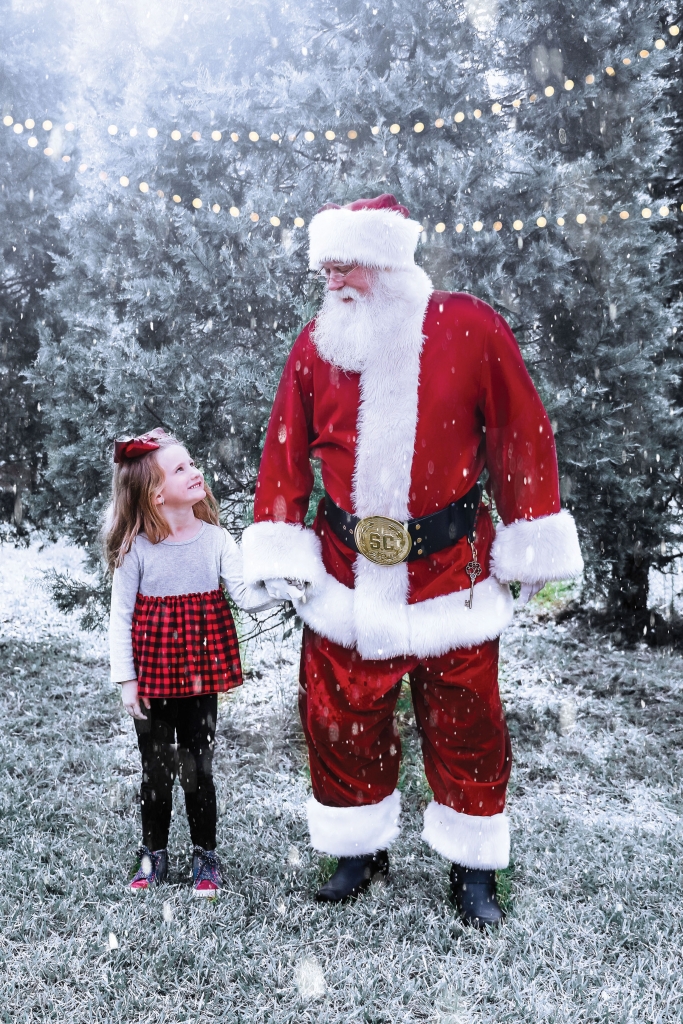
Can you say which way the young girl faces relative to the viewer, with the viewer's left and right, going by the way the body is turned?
facing the viewer

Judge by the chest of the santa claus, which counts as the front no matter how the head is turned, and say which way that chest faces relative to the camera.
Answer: toward the camera

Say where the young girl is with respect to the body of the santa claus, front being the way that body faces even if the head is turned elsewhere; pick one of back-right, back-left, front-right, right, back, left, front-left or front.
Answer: right

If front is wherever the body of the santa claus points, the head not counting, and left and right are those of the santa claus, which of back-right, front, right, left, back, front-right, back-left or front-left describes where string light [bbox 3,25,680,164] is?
back

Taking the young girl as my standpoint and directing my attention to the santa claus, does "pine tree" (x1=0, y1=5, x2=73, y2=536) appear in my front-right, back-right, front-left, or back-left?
back-left

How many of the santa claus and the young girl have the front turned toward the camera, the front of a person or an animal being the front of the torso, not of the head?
2

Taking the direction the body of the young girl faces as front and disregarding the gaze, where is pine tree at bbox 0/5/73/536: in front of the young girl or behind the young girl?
behind

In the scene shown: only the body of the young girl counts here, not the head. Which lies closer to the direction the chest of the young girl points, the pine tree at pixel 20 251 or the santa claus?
the santa claus

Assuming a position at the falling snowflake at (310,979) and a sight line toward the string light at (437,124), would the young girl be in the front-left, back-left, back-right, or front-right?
front-left

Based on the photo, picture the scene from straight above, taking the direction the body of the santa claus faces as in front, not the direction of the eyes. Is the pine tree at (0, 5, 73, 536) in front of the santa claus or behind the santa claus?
behind
